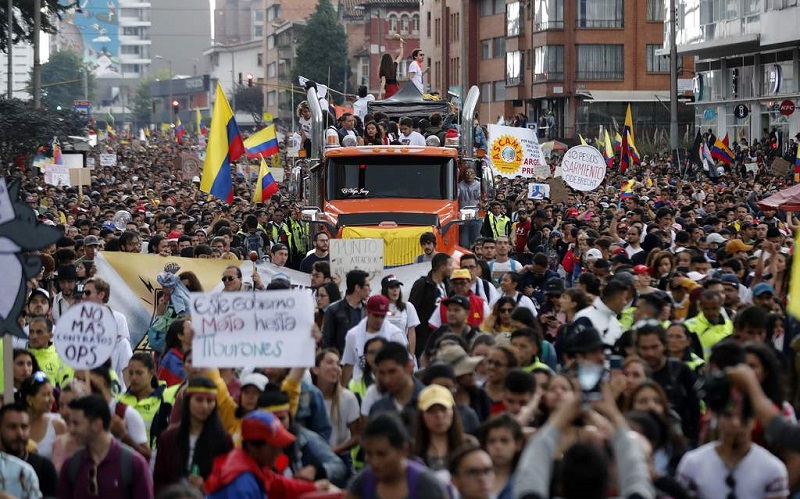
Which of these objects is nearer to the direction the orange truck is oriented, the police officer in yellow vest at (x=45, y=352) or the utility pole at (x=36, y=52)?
the police officer in yellow vest

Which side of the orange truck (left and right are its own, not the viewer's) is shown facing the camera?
front

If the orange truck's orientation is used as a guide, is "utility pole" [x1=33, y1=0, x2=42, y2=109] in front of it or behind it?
behind

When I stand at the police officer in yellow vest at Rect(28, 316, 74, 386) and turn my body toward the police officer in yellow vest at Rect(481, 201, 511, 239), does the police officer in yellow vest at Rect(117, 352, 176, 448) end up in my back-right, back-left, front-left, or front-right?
back-right

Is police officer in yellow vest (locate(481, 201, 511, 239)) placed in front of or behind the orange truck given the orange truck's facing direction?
behind

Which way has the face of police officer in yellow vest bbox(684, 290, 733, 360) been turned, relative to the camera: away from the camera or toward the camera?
toward the camera

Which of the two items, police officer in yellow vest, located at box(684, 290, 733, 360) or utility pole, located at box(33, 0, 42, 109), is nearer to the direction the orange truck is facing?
the police officer in yellow vest

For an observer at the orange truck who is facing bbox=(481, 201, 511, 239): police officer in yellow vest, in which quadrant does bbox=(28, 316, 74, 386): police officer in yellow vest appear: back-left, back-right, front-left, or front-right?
back-right

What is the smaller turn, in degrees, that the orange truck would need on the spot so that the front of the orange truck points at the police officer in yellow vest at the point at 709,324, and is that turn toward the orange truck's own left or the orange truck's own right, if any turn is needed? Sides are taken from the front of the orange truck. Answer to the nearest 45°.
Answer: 0° — it already faces them

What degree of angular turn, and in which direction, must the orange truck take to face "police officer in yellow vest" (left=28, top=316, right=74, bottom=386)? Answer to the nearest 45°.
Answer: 0° — it already faces them

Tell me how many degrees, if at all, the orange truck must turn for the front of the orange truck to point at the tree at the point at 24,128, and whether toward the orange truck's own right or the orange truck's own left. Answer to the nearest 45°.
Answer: approximately 135° to the orange truck's own right

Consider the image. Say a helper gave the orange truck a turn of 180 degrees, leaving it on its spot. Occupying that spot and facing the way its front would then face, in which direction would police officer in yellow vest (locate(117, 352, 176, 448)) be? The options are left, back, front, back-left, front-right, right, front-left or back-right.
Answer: back
